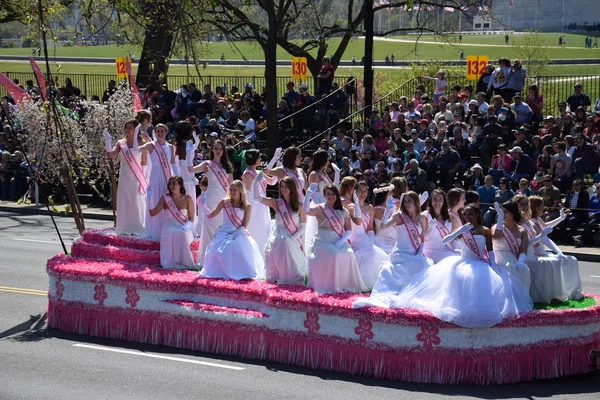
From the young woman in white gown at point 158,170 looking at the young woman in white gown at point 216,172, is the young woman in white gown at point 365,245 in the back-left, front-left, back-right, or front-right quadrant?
front-right

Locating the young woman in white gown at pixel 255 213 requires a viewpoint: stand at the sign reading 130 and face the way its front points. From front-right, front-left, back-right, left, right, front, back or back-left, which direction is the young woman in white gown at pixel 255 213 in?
front

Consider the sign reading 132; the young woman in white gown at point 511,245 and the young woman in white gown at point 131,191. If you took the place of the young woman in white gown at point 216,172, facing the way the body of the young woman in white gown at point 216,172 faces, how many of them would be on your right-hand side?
1

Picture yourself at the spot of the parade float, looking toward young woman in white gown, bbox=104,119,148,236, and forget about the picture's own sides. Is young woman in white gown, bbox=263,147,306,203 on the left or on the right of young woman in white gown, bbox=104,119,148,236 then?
right

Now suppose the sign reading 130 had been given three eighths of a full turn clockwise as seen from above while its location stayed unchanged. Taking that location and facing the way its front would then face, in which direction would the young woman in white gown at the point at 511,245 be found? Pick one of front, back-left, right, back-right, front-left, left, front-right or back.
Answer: back-left

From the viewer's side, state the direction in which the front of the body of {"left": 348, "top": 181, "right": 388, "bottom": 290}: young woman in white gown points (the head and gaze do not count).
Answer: toward the camera

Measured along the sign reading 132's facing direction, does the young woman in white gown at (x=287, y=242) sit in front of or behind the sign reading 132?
in front

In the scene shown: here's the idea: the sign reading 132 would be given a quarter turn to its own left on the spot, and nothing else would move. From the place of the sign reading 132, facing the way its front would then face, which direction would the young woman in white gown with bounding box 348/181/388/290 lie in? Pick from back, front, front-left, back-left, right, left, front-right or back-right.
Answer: right

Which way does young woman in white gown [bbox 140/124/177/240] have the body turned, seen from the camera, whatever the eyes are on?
toward the camera

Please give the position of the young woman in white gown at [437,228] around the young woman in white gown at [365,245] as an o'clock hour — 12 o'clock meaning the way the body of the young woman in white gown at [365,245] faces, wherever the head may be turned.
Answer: the young woman in white gown at [437,228] is roughly at 10 o'clock from the young woman in white gown at [365,245].

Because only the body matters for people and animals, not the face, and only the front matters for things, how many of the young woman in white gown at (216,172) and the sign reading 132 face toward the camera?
2

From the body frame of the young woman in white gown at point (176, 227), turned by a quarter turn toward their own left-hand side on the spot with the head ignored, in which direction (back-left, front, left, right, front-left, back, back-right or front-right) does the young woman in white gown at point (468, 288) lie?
front-right
